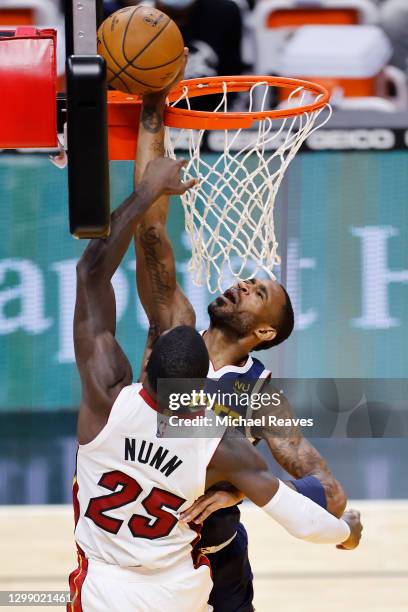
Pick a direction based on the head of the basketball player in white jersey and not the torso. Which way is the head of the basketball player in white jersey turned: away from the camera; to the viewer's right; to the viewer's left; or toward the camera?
away from the camera

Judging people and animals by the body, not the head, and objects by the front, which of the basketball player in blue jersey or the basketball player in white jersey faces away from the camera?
the basketball player in white jersey

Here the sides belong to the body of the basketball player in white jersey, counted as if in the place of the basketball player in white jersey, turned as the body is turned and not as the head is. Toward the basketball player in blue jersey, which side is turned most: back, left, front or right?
front

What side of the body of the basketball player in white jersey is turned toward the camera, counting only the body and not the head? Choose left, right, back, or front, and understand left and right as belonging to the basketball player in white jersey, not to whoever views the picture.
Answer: back

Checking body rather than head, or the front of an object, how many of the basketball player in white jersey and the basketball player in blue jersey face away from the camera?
1

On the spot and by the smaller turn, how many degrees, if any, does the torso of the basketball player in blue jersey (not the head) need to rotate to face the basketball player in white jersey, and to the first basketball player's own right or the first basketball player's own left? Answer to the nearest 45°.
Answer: approximately 45° to the first basketball player's own left
